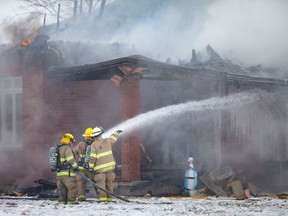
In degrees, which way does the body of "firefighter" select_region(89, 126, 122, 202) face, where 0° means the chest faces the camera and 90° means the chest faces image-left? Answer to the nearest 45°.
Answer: approximately 180°

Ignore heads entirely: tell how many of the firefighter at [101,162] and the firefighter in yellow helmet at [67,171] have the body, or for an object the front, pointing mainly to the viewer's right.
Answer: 1

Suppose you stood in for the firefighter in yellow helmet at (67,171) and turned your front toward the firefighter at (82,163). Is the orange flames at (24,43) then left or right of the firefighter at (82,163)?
left

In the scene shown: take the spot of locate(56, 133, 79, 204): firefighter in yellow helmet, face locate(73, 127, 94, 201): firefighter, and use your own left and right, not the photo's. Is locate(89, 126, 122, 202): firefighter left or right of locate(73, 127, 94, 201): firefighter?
right

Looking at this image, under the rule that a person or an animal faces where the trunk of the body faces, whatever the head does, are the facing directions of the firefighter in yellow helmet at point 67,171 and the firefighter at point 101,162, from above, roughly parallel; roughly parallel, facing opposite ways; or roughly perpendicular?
roughly perpendicular

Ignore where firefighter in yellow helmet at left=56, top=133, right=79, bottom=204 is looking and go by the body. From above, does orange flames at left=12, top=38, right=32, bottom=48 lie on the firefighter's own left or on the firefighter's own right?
on the firefighter's own left

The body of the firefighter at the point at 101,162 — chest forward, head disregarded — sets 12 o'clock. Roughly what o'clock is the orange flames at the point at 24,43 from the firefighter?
The orange flames is roughly at 11 o'clock from the firefighter.
